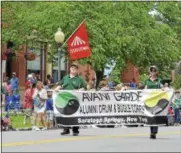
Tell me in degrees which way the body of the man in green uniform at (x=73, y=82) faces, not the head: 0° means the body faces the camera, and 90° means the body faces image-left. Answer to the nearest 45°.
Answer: approximately 0°

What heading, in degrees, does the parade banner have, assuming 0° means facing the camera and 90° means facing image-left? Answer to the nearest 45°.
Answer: approximately 0°
